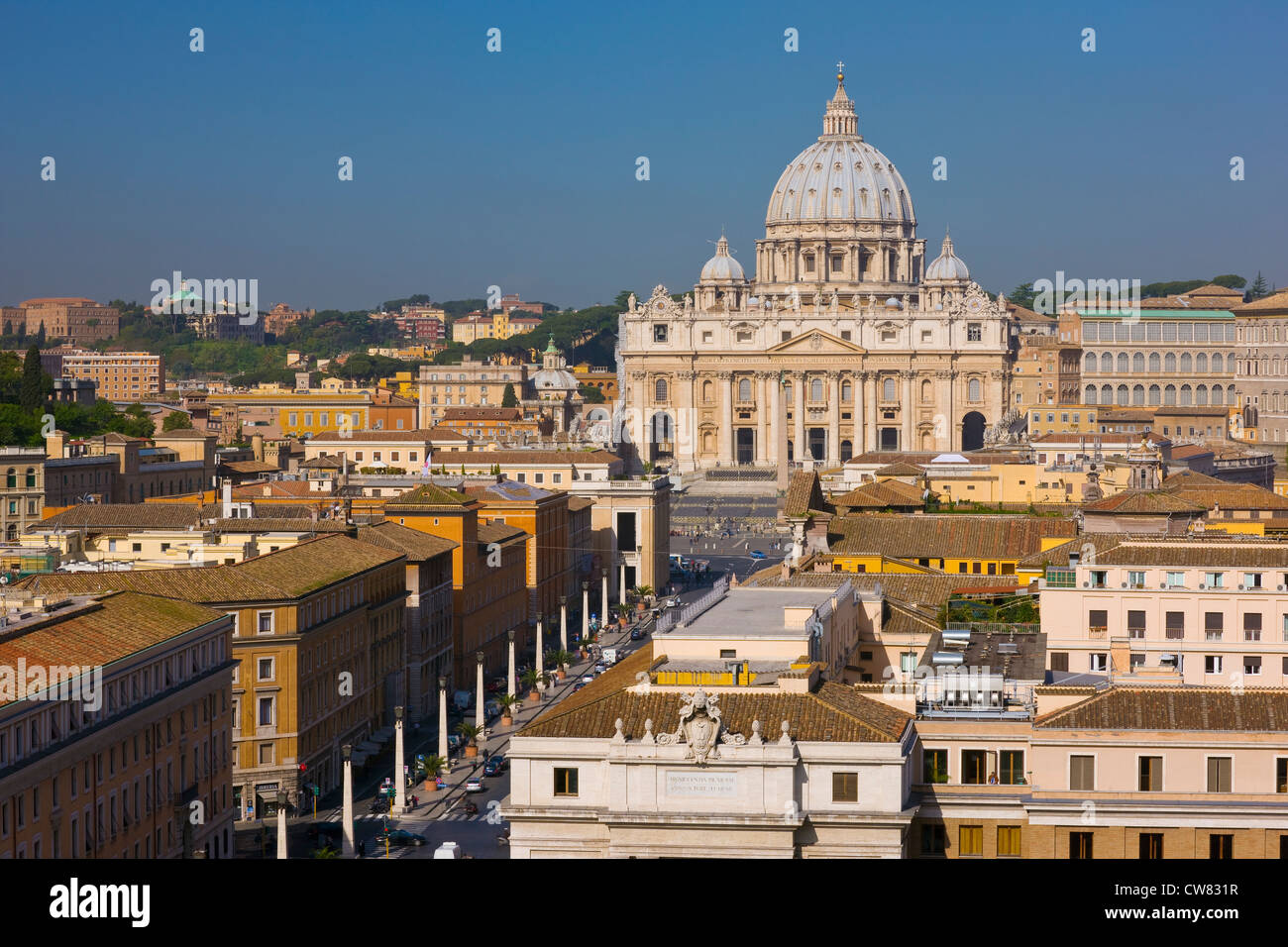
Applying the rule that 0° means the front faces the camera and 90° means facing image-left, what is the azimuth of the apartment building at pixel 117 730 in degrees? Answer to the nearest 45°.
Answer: approximately 315°

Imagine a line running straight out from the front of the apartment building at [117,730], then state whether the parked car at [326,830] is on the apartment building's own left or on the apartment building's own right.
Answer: on the apartment building's own left

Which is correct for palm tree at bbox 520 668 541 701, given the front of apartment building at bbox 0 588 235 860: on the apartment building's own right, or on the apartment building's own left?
on the apartment building's own left

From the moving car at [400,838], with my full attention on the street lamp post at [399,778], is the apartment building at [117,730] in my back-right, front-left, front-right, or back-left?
back-left
